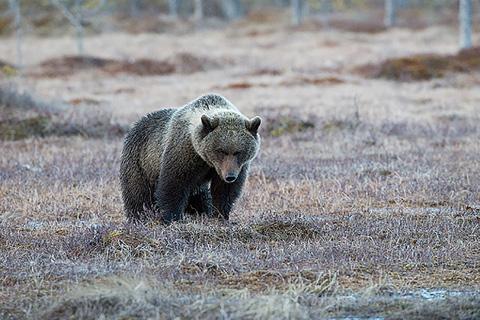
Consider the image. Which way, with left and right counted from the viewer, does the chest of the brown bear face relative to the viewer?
facing the viewer and to the right of the viewer

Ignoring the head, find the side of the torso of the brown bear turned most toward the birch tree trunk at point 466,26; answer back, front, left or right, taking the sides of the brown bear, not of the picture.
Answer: left
